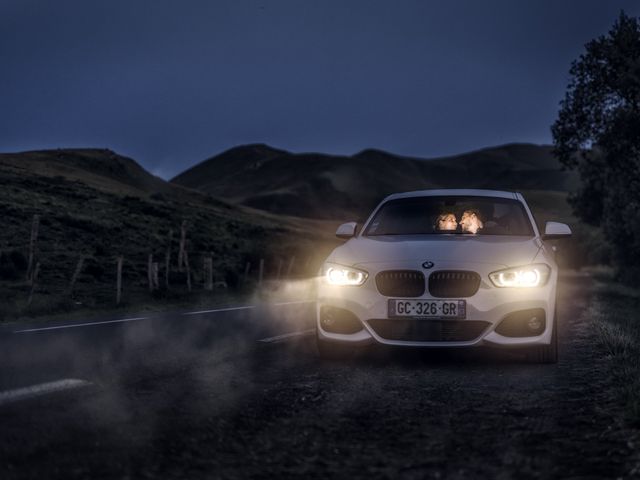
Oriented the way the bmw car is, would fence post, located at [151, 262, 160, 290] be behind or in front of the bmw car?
behind

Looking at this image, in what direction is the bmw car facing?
toward the camera

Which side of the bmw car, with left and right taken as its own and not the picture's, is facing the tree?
back

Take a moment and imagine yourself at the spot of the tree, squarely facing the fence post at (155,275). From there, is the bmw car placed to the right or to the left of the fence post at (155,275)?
left

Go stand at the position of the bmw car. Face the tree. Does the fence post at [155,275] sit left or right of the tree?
left
